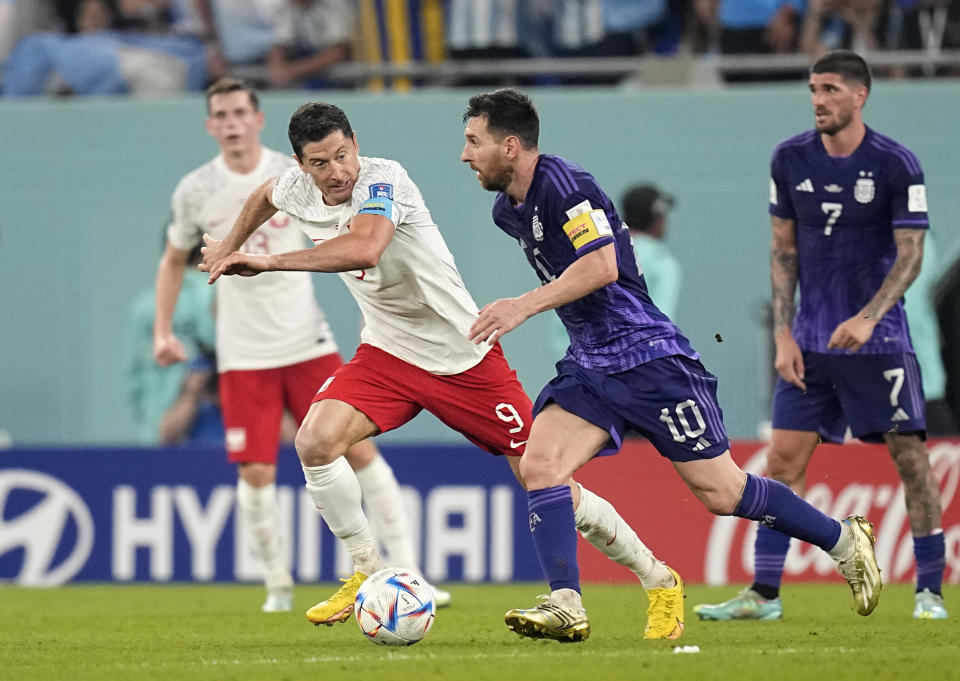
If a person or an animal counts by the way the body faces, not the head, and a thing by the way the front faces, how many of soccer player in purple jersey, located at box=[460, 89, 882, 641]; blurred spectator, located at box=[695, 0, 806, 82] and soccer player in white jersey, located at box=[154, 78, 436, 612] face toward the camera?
2

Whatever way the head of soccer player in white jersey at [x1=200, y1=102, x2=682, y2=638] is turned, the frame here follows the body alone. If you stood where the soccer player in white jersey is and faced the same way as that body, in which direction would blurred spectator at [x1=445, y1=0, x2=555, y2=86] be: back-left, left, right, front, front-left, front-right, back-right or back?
back-right

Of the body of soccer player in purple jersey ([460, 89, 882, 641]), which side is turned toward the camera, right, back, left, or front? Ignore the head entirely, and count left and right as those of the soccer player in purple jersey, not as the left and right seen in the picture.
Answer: left

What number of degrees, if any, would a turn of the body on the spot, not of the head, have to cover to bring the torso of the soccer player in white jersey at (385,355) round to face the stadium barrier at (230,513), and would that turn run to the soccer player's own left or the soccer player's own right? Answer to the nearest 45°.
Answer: approximately 135° to the soccer player's own right

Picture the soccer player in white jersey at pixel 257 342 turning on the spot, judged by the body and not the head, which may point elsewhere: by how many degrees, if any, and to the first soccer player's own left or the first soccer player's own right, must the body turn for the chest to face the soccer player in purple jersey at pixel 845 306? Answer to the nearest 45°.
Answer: approximately 45° to the first soccer player's own left

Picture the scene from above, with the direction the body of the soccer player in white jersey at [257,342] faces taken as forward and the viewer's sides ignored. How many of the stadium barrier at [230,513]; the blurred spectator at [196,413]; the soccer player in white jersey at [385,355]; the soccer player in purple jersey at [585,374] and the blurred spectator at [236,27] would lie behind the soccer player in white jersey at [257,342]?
3

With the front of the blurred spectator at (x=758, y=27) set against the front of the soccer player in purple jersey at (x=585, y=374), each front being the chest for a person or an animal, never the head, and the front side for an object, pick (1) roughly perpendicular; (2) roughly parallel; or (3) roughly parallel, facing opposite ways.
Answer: roughly perpendicular

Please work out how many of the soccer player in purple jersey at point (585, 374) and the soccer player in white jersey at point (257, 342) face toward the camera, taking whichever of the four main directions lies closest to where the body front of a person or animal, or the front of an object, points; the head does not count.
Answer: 1

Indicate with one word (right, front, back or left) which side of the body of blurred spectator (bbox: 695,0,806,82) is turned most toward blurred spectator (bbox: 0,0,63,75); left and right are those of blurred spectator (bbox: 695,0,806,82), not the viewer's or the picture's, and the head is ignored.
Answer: right

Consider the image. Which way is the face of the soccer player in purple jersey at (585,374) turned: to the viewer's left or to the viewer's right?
to the viewer's left

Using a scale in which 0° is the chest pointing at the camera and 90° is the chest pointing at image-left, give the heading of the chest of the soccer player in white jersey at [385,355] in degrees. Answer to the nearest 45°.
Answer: approximately 45°

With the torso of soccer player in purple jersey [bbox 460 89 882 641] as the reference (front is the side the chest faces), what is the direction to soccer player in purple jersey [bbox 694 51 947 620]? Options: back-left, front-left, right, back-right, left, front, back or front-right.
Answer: back-right

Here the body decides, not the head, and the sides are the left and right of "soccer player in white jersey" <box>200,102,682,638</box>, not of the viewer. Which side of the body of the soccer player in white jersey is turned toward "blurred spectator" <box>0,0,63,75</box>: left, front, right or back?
right

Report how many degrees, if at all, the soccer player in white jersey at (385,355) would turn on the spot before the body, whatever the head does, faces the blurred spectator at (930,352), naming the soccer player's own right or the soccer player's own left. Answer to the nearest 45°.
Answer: approximately 180°

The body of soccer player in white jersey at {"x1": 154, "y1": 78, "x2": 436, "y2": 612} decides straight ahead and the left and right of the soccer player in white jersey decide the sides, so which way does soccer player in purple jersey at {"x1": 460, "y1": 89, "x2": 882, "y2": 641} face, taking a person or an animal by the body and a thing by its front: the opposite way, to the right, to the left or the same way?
to the right
